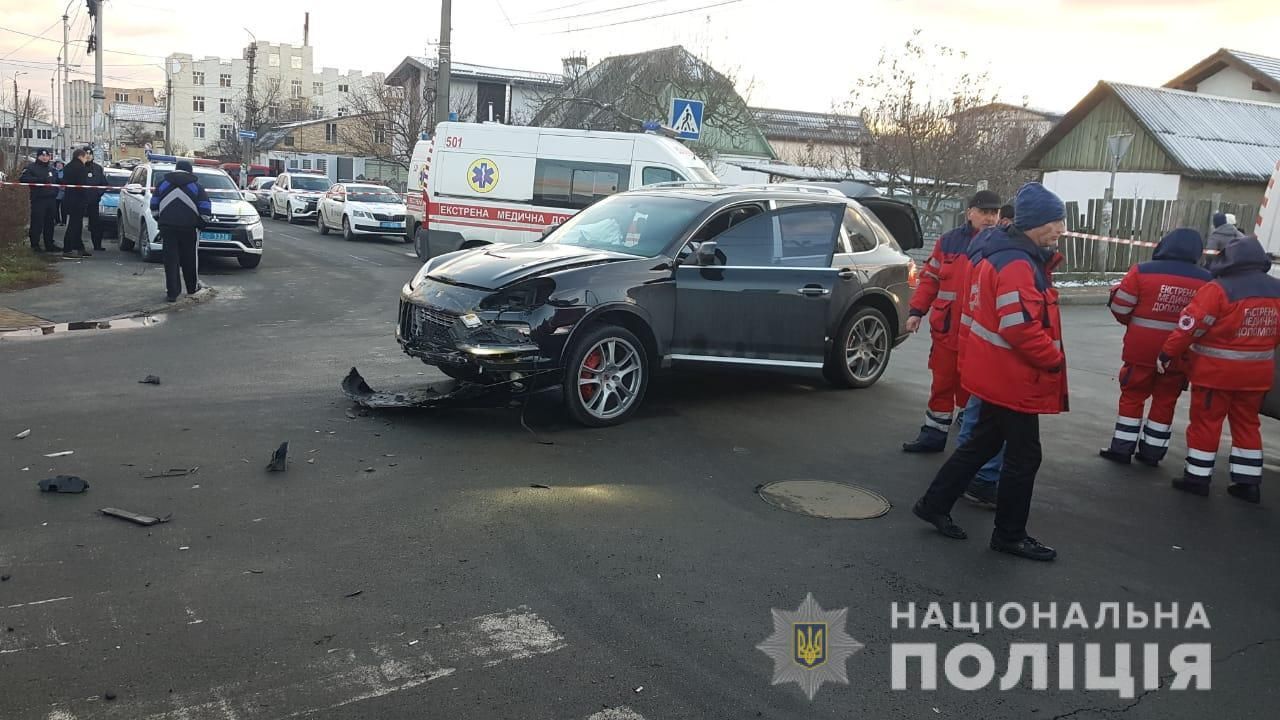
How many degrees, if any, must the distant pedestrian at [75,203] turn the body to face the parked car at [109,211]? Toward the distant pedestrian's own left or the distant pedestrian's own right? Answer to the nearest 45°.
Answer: approximately 90° to the distant pedestrian's own left

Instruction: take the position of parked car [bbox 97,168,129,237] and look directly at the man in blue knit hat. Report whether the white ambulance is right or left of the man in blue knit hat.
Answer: left

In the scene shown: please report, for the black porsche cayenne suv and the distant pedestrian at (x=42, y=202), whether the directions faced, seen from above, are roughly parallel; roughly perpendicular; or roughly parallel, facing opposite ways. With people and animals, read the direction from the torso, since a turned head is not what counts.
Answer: roughly perpendicular

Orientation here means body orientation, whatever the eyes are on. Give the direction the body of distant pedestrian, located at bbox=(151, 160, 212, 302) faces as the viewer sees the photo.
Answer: away from the camera

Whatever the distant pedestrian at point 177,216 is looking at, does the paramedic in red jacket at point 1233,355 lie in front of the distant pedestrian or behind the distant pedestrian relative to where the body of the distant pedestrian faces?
behind

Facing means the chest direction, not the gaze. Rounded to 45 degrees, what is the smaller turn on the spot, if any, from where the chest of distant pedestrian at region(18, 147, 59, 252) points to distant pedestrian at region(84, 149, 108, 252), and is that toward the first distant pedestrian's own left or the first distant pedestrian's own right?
approximately 135° to the first distant pedestrian's own left
